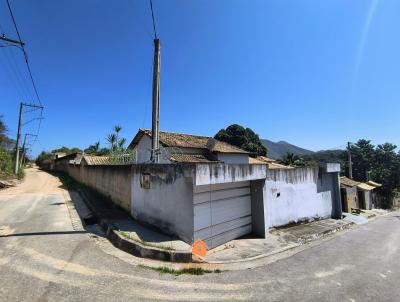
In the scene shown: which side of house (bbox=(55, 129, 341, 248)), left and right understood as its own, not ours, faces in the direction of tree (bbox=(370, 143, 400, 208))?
left

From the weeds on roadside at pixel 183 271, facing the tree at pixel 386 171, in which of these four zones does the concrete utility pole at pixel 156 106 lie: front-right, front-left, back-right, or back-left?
front-left

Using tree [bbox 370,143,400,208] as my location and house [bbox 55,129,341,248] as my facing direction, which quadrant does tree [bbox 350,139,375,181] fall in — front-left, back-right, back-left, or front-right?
back-right

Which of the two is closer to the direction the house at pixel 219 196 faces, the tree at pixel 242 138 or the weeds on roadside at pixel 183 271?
the weeds on roadside

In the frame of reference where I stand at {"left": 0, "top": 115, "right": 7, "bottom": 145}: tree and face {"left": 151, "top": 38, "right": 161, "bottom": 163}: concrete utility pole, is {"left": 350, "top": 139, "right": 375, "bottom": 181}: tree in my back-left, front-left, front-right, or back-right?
front-left

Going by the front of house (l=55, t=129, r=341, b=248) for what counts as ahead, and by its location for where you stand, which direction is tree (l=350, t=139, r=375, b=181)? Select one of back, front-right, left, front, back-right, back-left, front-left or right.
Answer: left

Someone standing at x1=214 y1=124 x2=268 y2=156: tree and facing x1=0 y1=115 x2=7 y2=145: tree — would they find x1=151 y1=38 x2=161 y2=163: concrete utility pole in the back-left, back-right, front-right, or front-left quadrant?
front-left

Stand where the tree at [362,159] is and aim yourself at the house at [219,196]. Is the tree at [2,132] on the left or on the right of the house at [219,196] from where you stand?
right
